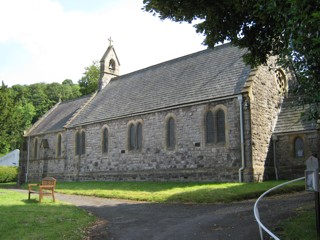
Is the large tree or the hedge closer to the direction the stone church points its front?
the large tree

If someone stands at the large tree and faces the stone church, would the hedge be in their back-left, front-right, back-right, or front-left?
front-left

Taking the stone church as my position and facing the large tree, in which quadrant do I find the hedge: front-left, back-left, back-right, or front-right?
back-right

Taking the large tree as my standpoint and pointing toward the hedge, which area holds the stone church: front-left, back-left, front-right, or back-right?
front-right
